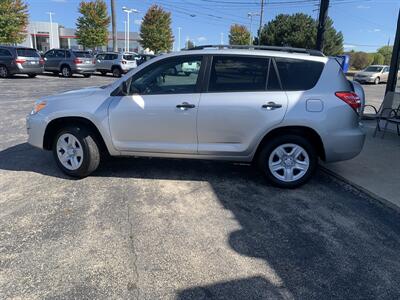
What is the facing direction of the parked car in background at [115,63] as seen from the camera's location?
facing away from the viewer and to the left of the viewer

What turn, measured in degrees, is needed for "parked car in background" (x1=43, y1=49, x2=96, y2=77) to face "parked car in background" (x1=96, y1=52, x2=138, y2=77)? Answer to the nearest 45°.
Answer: approximately 90° to its right

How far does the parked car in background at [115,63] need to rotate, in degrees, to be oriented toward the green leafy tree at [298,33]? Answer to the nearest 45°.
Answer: approximately 90° to its right

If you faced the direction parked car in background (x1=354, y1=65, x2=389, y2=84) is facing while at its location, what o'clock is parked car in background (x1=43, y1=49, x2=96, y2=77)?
parked car in background (x1=43, y1=49, x2=96, y2=77) is roughly at 12 o'clock from parked car in background (x1=354, y1=65, x2=389, y2=84).

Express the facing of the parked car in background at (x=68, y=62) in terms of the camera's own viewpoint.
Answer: facing away from the viewer and to the left of the viewer

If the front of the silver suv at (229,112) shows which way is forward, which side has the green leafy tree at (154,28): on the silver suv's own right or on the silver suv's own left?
on the silver suv's own right

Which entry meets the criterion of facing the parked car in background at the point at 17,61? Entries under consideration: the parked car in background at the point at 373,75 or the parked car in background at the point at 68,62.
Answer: the parked car in background at the point at 373,75

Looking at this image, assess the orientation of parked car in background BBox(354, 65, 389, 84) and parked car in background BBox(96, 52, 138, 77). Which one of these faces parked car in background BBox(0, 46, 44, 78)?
parked car in background BBox(354, 65, 389, 84)

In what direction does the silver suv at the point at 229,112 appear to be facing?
to the viewer's left

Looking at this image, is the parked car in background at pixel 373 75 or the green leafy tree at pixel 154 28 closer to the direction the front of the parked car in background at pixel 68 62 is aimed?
the green leafy tree

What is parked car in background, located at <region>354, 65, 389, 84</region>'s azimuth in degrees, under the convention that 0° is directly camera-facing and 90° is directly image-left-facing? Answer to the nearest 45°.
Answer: approximately 45°

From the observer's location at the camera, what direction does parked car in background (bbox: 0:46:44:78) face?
facing away from the viewer and to the left of the viewer

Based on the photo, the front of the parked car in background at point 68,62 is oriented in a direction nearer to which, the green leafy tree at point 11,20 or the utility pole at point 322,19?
the green leafy tree
